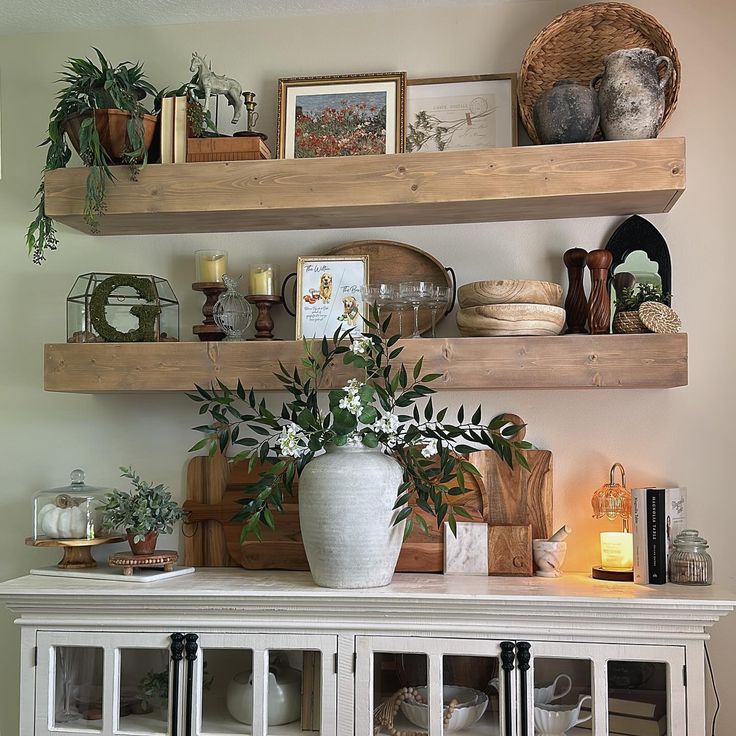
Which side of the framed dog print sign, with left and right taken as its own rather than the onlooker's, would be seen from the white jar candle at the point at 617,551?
left

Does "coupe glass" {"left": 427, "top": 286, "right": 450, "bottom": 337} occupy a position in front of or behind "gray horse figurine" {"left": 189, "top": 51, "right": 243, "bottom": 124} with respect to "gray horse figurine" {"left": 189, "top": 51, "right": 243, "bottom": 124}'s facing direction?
behind

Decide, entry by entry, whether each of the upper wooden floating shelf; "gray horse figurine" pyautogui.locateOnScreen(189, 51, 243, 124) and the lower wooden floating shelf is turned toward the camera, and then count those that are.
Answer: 2

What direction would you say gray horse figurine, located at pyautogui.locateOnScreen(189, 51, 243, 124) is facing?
to the viewer's left
